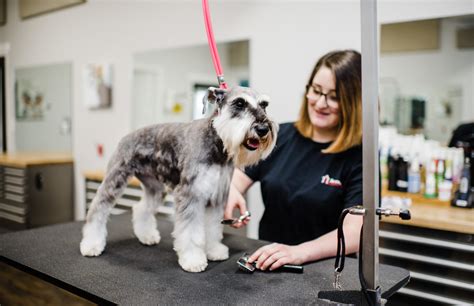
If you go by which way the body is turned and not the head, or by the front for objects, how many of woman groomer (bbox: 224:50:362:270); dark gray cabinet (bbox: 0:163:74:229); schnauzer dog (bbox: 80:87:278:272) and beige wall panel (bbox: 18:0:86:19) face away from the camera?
0

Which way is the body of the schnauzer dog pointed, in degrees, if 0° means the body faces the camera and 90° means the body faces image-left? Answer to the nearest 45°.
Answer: approximately 315°

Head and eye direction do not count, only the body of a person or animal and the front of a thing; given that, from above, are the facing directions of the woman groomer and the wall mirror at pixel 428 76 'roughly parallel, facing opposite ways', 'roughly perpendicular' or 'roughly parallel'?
roughly parallel

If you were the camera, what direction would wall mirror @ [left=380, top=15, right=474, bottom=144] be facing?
facing the viewer and to the left of the viewer

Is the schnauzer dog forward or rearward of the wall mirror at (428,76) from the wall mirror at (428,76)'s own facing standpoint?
forward

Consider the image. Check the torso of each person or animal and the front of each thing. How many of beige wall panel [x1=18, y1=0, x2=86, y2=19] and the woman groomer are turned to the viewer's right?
0

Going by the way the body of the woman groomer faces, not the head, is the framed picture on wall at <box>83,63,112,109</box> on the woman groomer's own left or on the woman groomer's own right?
on the woman groomer's own right

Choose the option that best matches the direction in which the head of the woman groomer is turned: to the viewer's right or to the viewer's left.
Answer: to the viewer's left

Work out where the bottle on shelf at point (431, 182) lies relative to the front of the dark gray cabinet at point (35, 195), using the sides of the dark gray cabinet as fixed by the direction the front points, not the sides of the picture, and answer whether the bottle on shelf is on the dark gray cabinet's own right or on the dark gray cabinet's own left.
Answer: on the dark gray cabinet's own left

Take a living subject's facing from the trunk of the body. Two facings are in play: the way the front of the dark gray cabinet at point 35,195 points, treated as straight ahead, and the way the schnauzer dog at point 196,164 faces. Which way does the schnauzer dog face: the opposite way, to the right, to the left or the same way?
to the left
